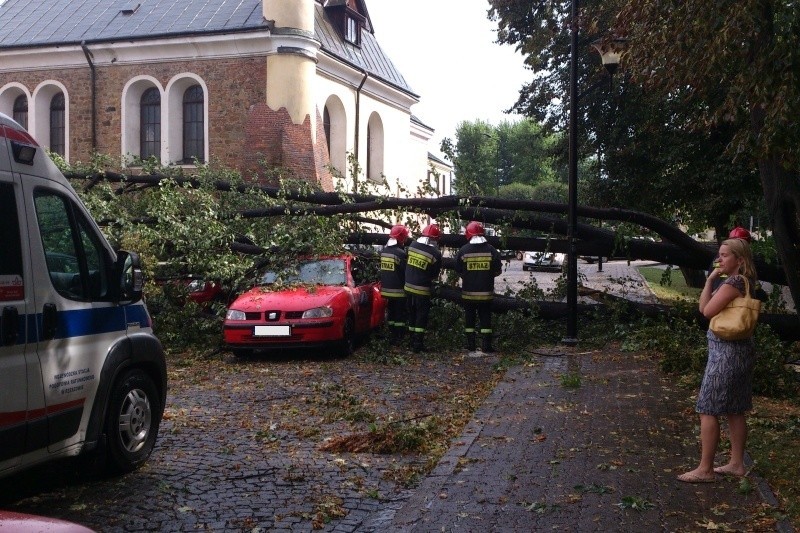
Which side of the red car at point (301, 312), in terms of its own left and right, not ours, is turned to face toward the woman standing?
left

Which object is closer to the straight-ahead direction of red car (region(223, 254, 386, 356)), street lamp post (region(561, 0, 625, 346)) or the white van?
the white van

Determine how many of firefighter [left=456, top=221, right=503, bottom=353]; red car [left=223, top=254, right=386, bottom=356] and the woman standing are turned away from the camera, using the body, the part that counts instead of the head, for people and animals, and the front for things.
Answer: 1

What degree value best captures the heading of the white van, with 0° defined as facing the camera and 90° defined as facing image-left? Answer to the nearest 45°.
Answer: approximately 225°

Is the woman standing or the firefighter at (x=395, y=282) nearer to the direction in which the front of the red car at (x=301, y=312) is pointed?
the woman standing

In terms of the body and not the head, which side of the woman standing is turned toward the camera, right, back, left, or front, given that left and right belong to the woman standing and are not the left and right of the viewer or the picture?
left

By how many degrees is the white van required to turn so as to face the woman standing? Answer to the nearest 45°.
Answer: approximately 45° to its right

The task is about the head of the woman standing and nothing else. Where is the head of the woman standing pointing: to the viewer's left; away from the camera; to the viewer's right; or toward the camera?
to the viewer's left

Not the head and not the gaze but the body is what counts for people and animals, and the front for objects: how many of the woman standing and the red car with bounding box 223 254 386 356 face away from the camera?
0

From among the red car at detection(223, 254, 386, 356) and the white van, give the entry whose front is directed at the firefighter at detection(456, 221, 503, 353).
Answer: the white van

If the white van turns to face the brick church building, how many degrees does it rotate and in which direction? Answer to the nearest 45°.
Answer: approximately 45° to its left

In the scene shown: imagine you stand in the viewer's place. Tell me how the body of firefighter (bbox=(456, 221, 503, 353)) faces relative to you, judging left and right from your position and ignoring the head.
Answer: facing away from the viewer

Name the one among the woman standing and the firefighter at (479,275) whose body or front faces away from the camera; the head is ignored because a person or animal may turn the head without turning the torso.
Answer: the firefighter
